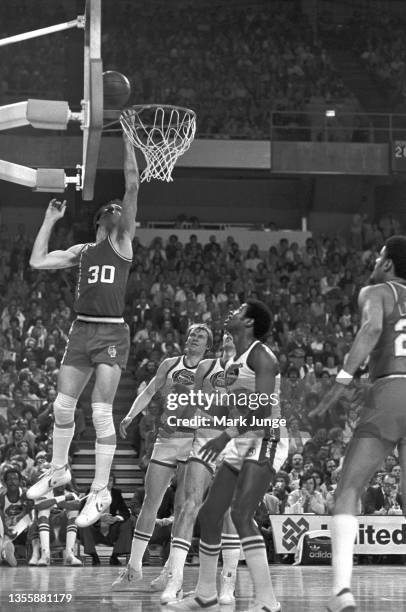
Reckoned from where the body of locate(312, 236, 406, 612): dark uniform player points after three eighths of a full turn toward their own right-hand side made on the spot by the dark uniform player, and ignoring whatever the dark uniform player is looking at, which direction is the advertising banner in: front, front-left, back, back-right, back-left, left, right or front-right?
left

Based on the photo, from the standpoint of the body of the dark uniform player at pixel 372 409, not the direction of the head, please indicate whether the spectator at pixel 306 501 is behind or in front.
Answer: in front

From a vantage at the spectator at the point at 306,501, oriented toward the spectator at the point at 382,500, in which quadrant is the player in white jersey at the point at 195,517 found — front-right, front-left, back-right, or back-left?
back-right

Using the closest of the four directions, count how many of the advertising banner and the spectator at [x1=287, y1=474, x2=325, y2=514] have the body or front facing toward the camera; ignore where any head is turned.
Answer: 2

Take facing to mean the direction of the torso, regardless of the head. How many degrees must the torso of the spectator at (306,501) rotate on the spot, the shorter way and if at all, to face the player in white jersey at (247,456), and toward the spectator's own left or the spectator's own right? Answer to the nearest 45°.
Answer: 0° — they already face them

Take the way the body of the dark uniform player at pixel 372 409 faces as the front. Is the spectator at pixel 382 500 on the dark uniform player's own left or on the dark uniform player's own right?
on the dark uniform player's own right

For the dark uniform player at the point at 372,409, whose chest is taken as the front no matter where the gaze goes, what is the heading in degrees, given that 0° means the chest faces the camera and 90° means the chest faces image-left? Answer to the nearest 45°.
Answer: approximately 135°

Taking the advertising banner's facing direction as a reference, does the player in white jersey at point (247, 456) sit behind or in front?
in front

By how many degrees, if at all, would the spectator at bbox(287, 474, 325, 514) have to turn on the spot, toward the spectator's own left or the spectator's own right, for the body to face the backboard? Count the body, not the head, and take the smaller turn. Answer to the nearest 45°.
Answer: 0° — they already face it

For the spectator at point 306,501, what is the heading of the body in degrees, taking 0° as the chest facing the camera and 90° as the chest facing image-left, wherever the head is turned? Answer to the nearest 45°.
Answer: approximately 0°

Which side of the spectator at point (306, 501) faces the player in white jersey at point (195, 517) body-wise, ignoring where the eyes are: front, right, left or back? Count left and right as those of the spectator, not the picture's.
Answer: front
